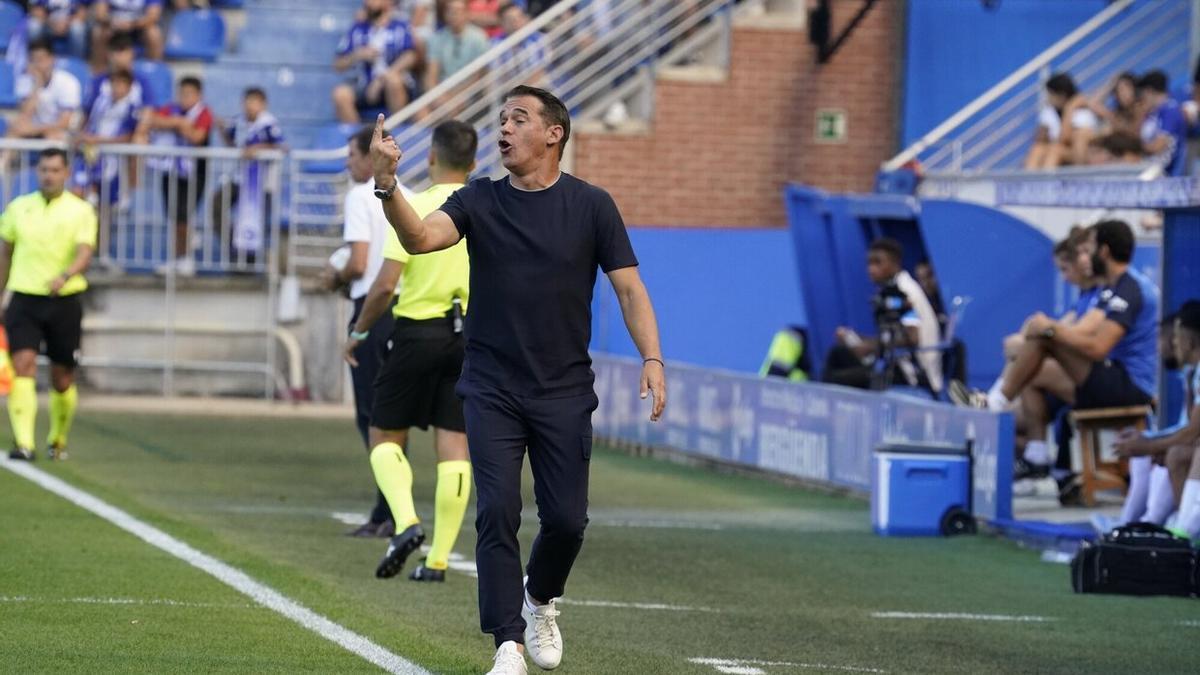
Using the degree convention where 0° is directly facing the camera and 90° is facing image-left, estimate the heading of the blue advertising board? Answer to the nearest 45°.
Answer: approximately 45°

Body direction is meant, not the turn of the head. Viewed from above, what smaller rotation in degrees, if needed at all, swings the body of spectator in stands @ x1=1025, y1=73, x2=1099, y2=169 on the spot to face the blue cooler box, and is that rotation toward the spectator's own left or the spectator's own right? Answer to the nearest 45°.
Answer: approximately 45° to the spectator's own left

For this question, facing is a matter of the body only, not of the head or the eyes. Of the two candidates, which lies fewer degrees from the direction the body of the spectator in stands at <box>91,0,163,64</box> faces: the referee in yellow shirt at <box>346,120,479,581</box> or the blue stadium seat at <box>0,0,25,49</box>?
the referee in yellow shirt

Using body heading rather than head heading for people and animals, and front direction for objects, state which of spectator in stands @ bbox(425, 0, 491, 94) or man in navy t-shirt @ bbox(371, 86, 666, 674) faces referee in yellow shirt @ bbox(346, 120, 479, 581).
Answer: the spectator in stands

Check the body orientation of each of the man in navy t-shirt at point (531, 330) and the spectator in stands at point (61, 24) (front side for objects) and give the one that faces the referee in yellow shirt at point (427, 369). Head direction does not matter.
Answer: the spectator in stands

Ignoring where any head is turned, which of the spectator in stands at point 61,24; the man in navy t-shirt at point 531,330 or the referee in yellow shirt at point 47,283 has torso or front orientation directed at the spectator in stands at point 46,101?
the spectator in stands at point 61,24

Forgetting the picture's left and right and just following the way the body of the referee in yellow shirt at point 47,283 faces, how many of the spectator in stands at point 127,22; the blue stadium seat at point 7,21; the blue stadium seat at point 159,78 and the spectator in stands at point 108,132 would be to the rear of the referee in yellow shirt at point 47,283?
4

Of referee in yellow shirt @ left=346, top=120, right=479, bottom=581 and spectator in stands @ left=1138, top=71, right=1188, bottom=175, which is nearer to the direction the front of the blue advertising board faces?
the referee in yellow shirt

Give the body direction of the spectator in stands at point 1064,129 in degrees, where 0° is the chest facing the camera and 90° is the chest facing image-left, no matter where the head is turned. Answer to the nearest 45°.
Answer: approximately 45°

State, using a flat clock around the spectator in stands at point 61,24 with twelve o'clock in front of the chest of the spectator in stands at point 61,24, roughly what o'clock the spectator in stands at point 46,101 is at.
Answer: the spectator in stands at point 46,101 is roughly at 12 o'clock from the spectator in stands at point 61,24.

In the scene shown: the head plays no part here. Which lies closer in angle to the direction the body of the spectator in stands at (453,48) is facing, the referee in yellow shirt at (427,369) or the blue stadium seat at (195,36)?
the referee in yellow shirt
